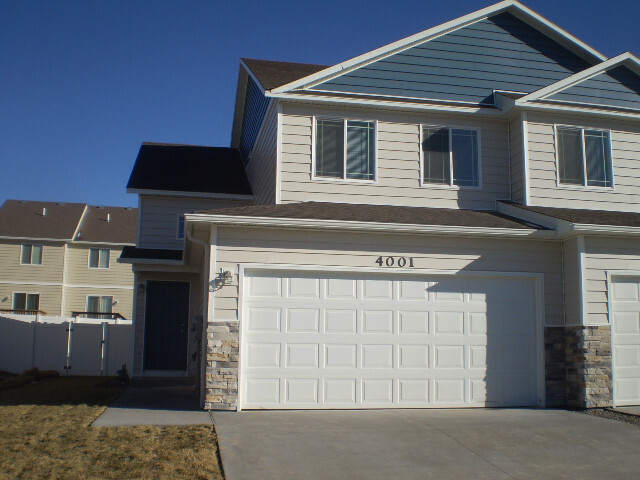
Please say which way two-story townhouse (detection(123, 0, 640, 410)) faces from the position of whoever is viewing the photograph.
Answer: facing the viewer

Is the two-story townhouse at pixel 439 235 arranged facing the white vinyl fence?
no

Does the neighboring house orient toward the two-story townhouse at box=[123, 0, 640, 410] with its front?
no

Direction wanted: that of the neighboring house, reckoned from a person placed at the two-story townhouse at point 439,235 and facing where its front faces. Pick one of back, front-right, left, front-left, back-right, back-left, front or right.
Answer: back-right

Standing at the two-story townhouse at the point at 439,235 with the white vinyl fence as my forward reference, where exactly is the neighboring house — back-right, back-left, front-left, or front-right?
front-right
